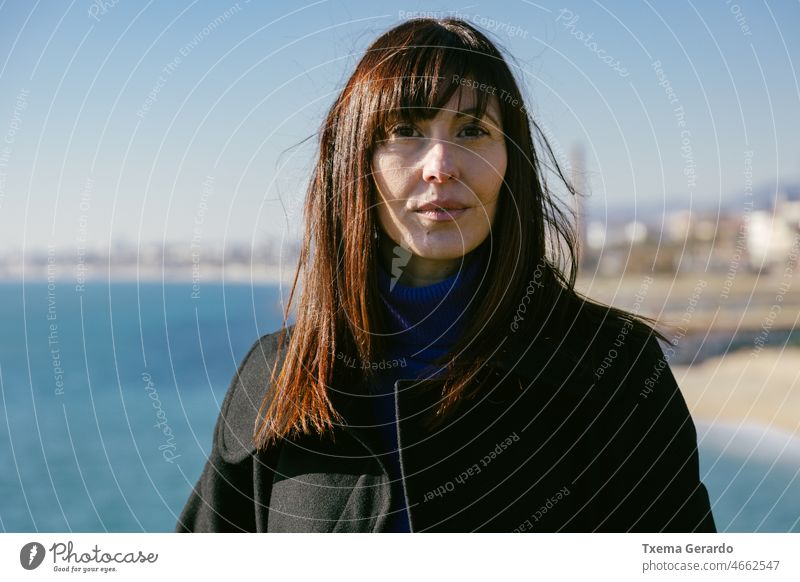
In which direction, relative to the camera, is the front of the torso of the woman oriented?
toward the camera

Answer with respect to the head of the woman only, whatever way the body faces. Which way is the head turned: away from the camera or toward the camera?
toward the camera
